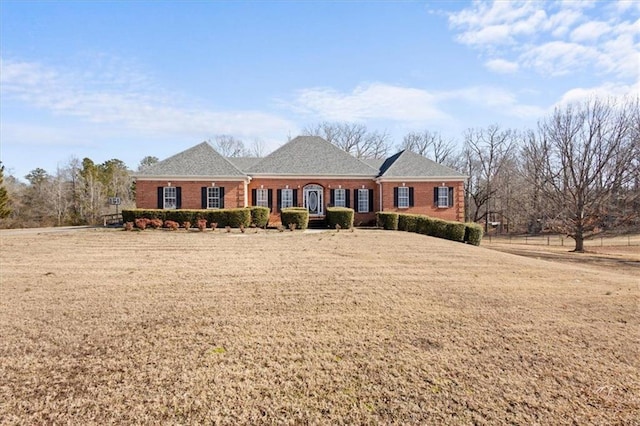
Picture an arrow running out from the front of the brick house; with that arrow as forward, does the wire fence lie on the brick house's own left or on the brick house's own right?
on the brick house's own left

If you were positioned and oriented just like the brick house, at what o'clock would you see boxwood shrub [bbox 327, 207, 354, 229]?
The boxwood shrub is roughly at 12 o'clock from the brick house.

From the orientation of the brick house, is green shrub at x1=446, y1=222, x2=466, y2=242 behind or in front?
in front

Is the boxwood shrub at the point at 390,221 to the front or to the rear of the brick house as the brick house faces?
to the front

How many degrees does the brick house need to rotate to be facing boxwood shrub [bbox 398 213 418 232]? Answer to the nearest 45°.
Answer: approximately 45° to its left

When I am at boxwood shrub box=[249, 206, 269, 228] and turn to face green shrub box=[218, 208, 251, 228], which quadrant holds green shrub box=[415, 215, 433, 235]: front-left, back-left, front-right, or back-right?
back-left

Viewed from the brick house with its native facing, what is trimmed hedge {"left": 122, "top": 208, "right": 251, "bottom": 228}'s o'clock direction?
The trimmed hedge is roughly at 2 o'clock from the brick house.

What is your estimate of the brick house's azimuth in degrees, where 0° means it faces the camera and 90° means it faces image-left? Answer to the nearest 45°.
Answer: approximately 0°
